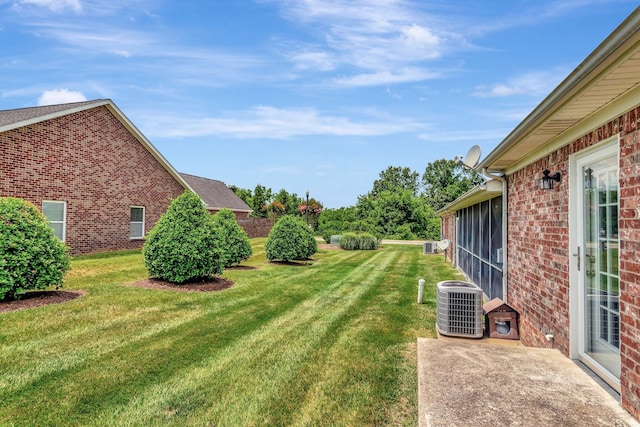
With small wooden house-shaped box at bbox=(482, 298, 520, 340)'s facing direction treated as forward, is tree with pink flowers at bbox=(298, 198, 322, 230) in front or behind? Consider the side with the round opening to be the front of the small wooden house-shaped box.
behind

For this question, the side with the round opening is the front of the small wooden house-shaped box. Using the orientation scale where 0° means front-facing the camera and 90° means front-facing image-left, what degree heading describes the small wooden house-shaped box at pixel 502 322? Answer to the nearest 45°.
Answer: approximately 0°

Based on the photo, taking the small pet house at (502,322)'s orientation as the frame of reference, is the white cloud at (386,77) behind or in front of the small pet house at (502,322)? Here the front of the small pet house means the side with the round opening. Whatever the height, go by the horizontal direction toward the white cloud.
behind

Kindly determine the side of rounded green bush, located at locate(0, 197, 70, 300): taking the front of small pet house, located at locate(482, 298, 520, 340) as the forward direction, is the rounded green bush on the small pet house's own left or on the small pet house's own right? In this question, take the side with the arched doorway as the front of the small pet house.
on the small pet house's own right

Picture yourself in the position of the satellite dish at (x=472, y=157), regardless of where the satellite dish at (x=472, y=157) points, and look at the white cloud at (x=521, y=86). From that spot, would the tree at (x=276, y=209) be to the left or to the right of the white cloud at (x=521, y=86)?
left

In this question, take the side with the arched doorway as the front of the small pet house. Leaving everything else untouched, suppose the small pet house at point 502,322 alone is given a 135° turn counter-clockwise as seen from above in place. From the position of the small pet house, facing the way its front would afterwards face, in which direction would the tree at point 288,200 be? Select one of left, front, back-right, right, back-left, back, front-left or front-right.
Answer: left

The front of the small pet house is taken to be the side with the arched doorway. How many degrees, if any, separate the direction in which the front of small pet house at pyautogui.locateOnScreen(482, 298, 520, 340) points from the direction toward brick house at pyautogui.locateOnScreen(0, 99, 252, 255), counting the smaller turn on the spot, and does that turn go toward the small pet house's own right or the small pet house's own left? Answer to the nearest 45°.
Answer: approximately 90° to the small pet house's own right

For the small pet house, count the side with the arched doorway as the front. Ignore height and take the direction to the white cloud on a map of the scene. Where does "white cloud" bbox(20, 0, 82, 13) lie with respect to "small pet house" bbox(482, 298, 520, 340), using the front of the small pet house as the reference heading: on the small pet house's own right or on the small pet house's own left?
on the small pet house's own right

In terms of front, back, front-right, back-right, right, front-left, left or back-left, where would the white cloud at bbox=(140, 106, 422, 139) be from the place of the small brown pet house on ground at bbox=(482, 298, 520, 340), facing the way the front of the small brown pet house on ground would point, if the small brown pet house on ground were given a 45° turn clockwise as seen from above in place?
right

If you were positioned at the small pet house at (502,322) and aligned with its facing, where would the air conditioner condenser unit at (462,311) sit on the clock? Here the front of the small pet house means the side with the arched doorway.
The air conditioner condenser unit is roughly at 2 o'clock from the small pet house.

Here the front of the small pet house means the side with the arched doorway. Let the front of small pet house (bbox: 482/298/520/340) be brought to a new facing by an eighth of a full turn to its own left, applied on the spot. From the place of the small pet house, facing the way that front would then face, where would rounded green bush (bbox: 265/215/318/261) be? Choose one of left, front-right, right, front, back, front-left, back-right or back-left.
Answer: back

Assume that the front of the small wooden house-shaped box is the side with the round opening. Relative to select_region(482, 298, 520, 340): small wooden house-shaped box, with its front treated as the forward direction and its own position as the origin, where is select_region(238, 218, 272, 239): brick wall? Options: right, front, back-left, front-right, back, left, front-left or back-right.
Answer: back-right

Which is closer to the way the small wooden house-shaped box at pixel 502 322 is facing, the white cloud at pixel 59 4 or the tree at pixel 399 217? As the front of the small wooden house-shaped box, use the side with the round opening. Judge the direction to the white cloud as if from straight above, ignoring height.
the white cloud

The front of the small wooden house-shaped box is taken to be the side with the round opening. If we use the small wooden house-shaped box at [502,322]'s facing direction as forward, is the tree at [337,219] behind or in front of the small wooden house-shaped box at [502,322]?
behind

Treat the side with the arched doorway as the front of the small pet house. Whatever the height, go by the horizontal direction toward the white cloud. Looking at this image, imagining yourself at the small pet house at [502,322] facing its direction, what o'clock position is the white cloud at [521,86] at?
The white cloud is roughly at 6 o'clock from the small pet house.
